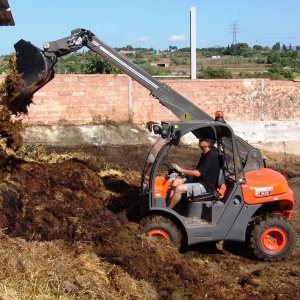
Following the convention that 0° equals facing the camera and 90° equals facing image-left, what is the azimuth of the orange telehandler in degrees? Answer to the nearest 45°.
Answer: approximately 90°

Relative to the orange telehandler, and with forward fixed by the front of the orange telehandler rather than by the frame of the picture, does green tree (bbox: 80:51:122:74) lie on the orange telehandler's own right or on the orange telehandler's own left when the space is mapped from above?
on the orange telehandler's own right
